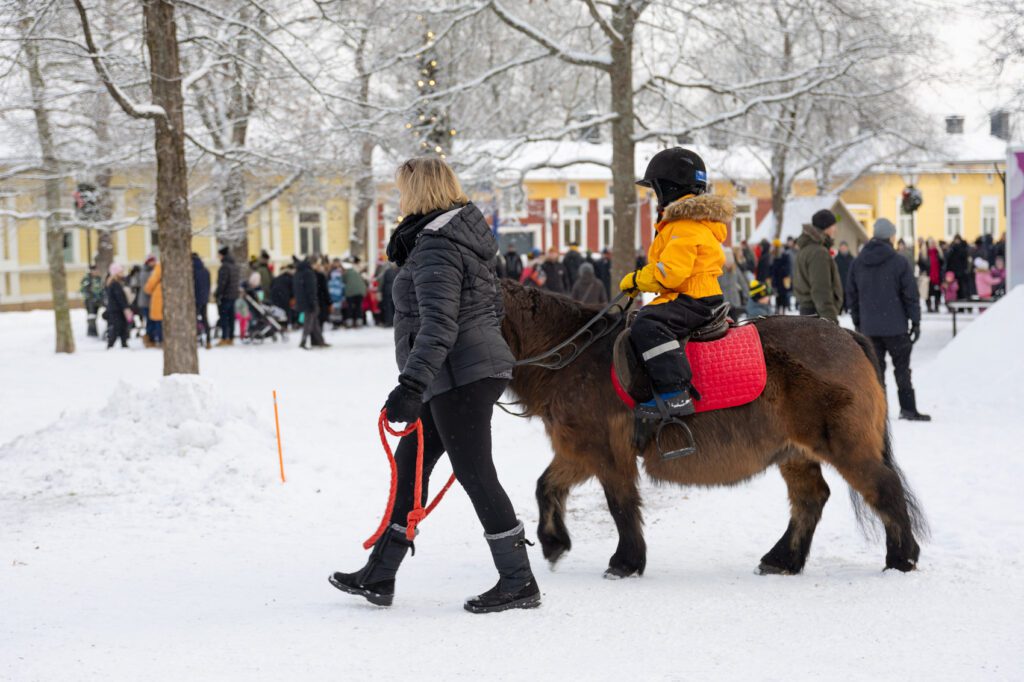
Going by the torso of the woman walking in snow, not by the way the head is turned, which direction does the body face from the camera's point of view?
to the viewer's left

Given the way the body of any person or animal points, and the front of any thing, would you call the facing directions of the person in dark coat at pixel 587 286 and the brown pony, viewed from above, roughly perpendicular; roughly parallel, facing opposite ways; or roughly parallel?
roughly perpendicular

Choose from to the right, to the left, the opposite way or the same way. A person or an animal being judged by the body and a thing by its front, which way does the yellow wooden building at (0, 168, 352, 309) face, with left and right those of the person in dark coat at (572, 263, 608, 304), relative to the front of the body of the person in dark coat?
the opposite way

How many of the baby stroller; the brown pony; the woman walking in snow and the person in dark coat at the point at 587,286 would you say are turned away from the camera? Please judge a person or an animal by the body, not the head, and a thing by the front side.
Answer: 1

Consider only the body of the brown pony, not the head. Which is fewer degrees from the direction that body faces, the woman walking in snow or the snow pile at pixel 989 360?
the woman walking in snow

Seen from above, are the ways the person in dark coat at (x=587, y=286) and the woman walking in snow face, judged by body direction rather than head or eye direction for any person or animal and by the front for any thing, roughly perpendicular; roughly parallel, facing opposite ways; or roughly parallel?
roughly perpendicular

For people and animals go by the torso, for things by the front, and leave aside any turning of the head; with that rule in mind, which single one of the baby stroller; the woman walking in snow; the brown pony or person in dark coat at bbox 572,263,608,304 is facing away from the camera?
the person in dark coat

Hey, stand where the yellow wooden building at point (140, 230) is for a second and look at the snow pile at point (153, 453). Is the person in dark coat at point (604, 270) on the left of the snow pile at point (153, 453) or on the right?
left

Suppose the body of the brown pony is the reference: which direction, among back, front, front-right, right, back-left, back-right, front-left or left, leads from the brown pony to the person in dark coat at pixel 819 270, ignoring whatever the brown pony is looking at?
right

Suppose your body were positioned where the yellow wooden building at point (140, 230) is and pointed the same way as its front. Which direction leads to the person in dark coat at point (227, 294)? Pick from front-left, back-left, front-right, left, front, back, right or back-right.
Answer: front

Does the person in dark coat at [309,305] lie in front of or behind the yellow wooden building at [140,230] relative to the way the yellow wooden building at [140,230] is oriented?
in front

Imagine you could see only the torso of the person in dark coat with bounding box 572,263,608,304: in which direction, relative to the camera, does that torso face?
away from the camera

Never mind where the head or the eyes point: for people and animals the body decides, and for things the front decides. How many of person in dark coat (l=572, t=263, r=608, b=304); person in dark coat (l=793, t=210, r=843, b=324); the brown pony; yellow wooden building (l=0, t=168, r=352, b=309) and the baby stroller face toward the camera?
1

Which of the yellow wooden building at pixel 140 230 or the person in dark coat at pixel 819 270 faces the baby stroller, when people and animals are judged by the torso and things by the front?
the yellow wooden building
